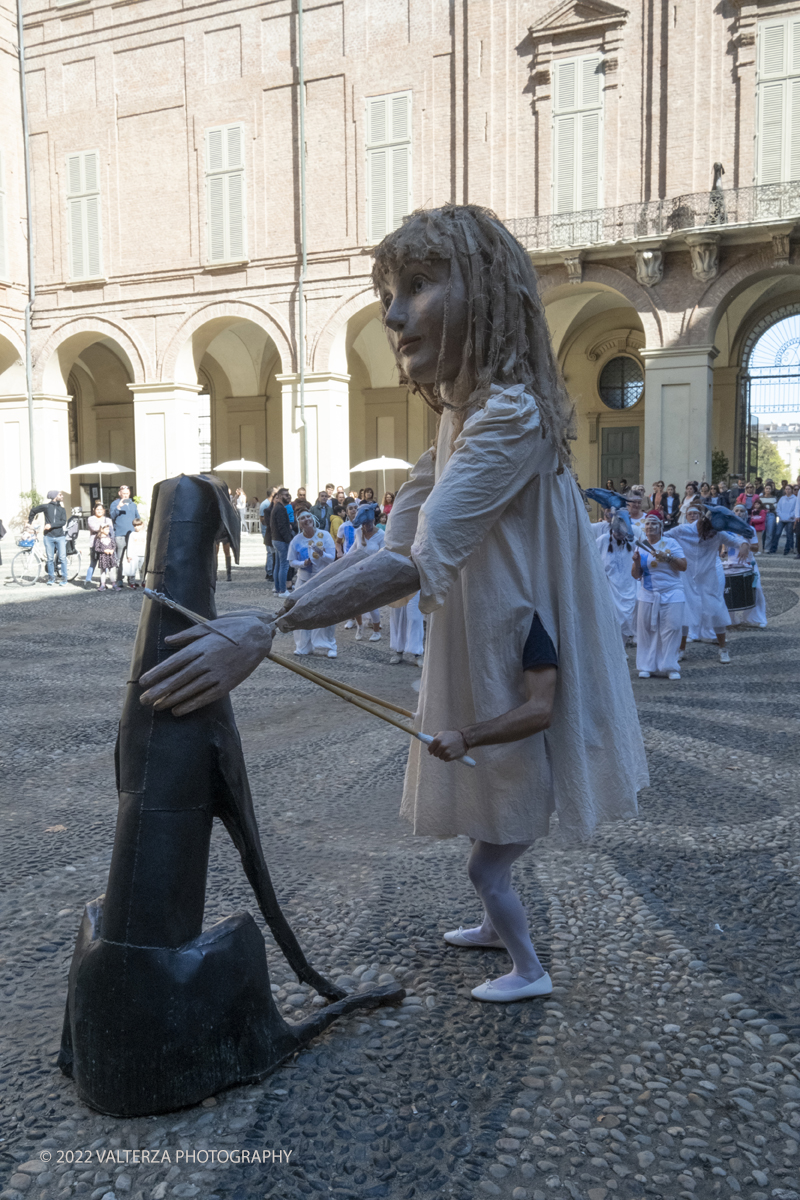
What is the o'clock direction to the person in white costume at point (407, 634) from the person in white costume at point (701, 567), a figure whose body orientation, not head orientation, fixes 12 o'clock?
the person in white costume at point (407, 634) is roughly at 2 o'clock from the person in white costume at point (701, 567).

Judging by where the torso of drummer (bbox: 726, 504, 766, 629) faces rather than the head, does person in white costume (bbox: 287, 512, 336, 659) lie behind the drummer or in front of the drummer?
in front

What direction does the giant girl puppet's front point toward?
to the viewer's left

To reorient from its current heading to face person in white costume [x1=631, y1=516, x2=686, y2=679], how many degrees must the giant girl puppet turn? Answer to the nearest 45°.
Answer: approximately 90° to its right

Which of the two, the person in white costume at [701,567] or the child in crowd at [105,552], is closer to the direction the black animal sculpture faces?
the person in white costume

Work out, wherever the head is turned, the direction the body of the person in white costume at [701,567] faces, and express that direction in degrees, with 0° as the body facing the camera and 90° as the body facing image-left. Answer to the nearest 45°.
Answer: approximately 0°

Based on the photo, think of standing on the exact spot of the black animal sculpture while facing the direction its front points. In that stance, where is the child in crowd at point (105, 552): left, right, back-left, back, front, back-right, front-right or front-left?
front-left

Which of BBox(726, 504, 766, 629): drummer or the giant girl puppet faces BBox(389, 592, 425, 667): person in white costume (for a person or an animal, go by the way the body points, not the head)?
the drummer

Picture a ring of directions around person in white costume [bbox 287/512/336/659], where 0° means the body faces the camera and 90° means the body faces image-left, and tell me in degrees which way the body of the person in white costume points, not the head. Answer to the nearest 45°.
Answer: approximately 0°

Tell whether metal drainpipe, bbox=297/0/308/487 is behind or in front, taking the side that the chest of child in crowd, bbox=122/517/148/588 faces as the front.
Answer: behind

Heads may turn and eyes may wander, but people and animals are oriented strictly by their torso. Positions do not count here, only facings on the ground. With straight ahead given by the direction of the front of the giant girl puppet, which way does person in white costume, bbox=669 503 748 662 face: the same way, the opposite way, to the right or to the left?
to the left

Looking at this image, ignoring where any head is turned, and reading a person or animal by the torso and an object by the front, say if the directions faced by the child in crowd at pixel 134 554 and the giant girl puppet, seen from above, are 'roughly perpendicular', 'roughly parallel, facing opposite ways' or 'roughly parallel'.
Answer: roughly perpendicular

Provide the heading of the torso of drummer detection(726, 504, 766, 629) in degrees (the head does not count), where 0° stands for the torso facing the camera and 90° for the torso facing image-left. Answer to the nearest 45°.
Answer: approximately 45°
